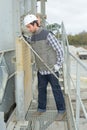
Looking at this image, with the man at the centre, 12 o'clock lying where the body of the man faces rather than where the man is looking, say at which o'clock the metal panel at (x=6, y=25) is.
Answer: The metal panel is roughly at 2 o'clock from the man.

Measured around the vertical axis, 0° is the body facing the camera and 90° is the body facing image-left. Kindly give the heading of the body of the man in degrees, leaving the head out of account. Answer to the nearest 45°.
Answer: approximately 45°
